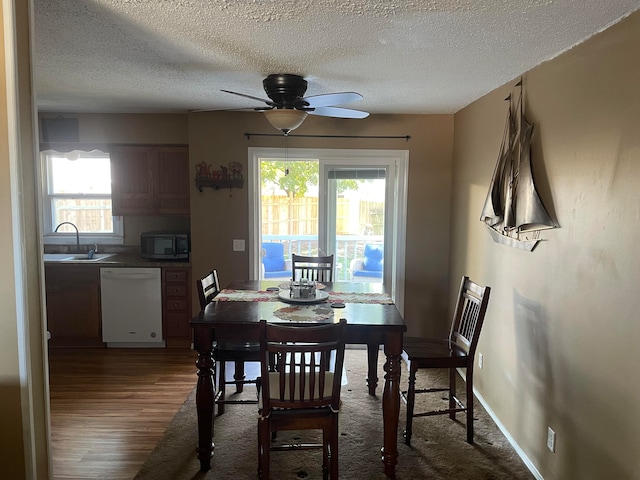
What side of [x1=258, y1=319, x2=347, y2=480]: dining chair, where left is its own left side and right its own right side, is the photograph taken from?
back

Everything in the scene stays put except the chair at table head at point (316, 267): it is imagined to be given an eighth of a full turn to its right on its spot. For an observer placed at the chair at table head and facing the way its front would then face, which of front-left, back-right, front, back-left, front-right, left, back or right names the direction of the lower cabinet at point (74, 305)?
front-right

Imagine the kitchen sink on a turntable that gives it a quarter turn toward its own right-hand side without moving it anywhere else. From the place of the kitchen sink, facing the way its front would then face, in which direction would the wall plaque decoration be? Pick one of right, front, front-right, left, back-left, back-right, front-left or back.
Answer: back-left

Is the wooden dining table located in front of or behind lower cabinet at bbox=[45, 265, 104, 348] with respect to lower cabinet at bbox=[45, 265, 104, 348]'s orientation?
in front

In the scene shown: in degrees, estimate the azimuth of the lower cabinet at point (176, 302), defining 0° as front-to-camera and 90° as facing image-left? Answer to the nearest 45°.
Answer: approximately 0°

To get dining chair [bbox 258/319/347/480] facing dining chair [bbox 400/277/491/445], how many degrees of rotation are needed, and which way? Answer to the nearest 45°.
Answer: approximately 45° to its right

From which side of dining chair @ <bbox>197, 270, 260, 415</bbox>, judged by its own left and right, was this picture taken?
right

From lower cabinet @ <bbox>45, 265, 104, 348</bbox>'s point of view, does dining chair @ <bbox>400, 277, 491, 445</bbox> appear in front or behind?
in front

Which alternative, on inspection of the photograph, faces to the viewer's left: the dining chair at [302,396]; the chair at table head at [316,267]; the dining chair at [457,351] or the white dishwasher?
the dining chair at [457,351]
